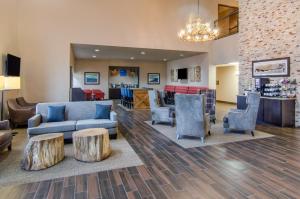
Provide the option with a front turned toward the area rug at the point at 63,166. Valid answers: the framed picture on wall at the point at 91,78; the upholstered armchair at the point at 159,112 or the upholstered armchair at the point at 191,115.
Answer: the framed picture on wall

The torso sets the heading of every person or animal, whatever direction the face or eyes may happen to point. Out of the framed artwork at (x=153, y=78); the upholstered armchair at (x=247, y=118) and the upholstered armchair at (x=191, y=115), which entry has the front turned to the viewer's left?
the upholstered armchair at (x=247, y=118)

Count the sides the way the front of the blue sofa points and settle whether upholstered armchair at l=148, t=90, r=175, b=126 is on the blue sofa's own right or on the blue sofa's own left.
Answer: on the blue sofa's own left

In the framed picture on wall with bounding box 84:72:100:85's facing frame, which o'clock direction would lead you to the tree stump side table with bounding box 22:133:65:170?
The tree stump side table is roughly at 12 o'clock from the framed picture on wall.

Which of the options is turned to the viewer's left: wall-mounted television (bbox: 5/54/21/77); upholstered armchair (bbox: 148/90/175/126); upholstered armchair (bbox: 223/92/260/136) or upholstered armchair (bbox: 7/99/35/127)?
upholstered armchair (bbox: 223/92/260/136)

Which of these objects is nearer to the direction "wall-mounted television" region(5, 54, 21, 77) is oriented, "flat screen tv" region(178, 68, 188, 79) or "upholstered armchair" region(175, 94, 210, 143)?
the upholstered armchair

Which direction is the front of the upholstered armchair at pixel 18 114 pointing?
to the viewer's right

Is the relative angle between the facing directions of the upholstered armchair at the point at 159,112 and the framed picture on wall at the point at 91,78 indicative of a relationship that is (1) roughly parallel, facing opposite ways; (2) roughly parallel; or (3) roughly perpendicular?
roughly perpendicular

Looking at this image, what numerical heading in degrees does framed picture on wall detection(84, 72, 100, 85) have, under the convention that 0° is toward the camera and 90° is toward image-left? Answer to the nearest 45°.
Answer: approximately 0°

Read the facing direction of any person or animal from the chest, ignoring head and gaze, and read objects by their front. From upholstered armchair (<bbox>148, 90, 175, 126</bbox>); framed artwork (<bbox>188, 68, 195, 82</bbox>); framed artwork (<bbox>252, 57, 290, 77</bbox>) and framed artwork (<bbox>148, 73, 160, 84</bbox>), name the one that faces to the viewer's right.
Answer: the upholstered armchair
